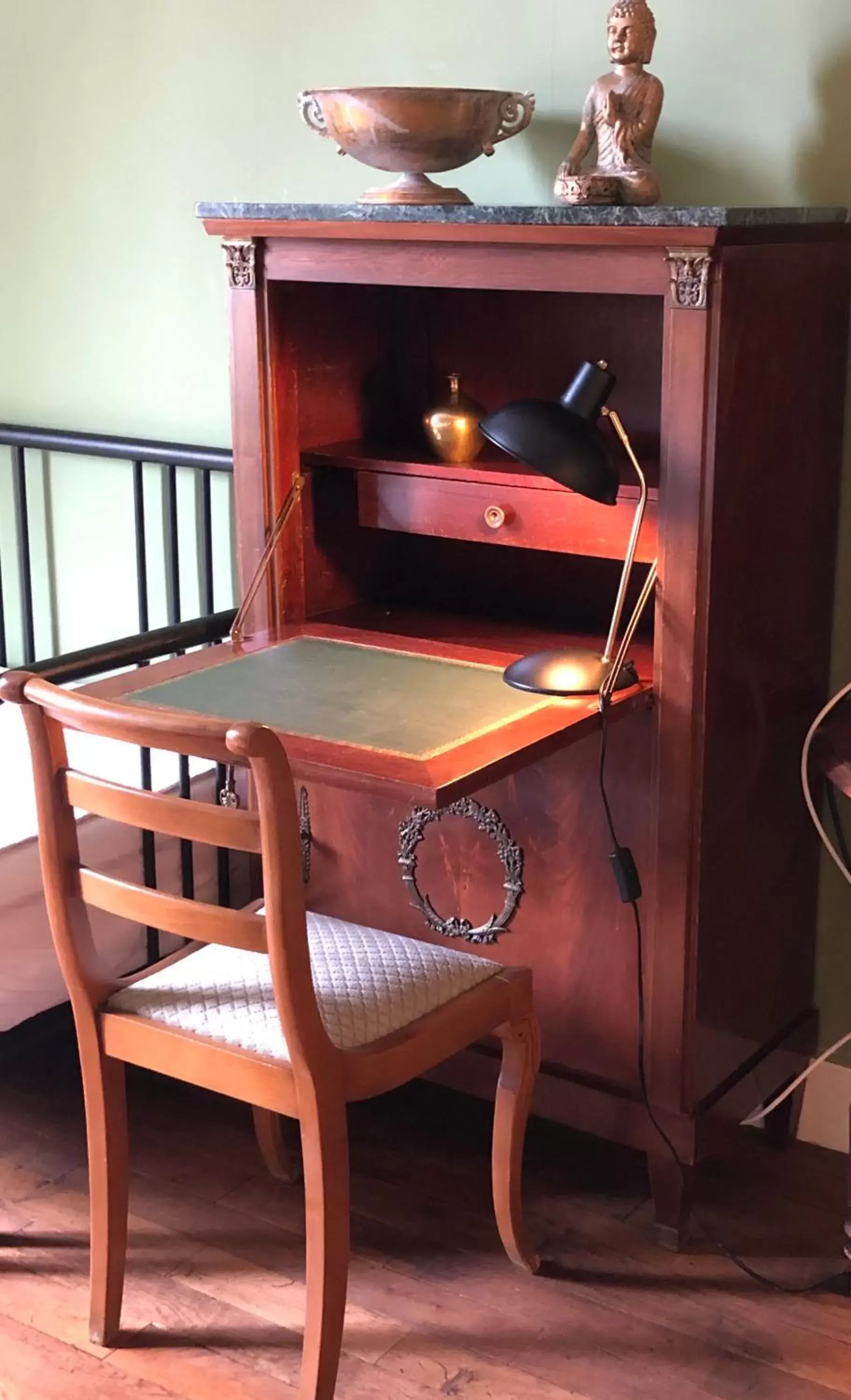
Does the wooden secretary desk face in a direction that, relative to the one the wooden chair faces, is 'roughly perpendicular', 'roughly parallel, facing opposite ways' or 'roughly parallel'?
roughly parallel, facing opposite ways

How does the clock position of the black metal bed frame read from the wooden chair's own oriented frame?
The black metal bed frame is roughly at 10 o'clock from the wooden chair.

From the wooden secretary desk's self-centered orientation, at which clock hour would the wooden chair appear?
The wooden chair is roughly at 12 o'clock from the wooden secretary desk.

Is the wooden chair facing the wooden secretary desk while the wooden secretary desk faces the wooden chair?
yes

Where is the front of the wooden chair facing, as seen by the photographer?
facing away from the viewer and to the right of the viewer

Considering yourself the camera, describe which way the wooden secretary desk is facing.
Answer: facing the viewer and to the left of the viewer

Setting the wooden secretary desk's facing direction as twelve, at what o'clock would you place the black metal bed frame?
The black metal bed frame is roughly at 3 o'clock from the wooden secretary desk.

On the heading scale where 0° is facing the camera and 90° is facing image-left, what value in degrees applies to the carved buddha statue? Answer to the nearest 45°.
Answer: approximately 45°

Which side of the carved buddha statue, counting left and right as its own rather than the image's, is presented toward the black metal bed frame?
right

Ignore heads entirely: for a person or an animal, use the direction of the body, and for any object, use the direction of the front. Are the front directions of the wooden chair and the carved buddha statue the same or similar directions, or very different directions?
very different directions

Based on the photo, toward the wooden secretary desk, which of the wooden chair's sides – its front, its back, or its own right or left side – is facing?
front

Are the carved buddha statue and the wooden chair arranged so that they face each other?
yes
